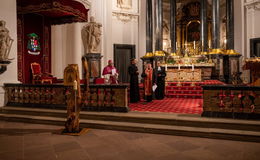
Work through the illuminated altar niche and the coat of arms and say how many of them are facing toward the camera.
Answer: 2

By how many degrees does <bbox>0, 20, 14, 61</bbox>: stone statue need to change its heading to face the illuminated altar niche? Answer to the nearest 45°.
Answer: approximately 90° to its left

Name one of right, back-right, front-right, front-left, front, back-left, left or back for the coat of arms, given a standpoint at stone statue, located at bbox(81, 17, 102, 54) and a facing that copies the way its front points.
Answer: front-right

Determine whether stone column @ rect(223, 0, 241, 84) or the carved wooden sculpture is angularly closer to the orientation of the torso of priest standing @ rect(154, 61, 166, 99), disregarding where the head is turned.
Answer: the carved wooden sculpture

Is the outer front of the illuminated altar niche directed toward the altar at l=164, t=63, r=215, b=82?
yes

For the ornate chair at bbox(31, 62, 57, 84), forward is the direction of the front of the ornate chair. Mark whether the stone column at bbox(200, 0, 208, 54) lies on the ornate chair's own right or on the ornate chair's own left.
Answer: on the ornate chair's own left

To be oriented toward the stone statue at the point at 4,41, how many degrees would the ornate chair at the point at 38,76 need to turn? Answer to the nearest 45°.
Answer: approximately 45° to its right

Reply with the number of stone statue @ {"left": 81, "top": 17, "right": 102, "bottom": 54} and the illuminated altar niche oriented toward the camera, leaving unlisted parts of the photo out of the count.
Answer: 2

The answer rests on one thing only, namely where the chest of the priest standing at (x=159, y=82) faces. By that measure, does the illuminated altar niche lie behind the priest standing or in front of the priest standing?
behind

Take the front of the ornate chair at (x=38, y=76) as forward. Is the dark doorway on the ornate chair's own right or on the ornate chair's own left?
on the ornate chair's own left
